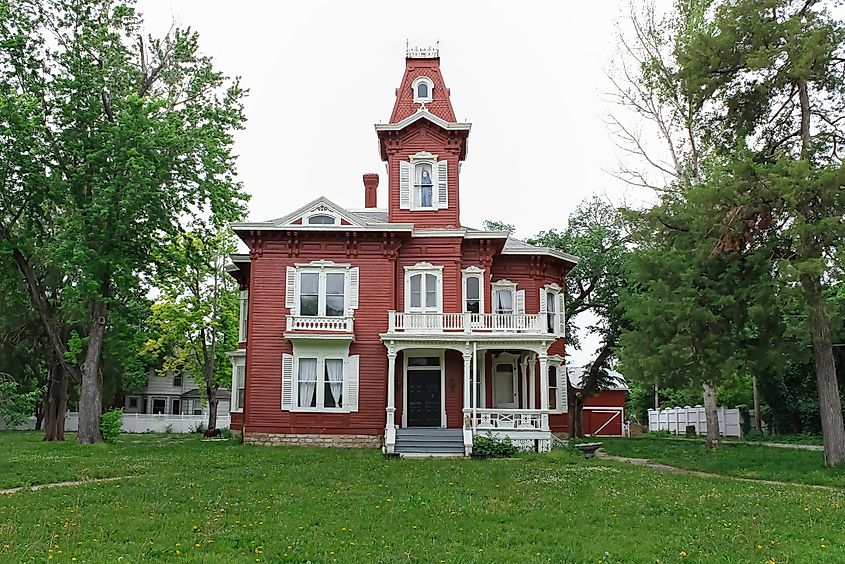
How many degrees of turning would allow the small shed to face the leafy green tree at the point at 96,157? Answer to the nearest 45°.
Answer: approximately 45° to its right

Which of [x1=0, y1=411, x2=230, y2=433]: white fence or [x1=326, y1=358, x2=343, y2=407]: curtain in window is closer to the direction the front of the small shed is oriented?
the curtain in window

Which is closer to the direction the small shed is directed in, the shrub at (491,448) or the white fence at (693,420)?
the shrub

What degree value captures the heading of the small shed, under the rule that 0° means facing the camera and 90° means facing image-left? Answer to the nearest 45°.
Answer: approximately 0°

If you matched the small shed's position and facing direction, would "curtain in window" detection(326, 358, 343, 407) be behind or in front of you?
in front

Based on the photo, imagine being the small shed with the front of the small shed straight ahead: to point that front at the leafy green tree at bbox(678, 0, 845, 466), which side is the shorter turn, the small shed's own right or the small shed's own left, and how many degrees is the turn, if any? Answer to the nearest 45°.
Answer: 0° — it already faces it

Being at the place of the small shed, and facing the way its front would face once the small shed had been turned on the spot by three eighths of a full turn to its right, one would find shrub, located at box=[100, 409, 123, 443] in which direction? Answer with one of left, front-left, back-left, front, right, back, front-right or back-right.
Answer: left

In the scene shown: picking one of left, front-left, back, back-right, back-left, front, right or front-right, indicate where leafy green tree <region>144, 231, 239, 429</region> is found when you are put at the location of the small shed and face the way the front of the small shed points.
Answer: front-right

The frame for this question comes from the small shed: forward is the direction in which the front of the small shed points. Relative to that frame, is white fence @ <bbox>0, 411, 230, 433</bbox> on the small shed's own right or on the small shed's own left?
on the small shed's own right

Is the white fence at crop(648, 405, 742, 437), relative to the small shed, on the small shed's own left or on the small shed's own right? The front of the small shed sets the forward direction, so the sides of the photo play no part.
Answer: on the small shed's own left

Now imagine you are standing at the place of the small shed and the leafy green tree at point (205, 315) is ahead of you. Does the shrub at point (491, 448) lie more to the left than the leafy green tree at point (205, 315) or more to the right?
left
